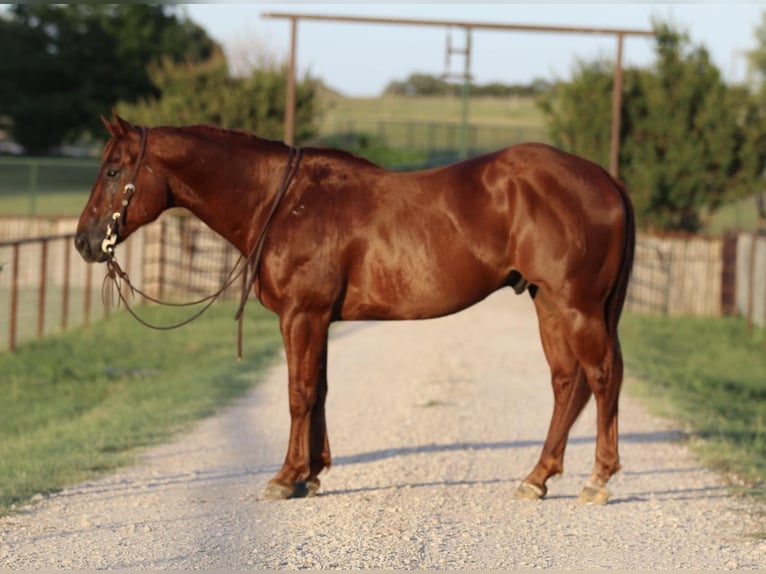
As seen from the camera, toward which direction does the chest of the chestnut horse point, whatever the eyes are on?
to the viewer's left

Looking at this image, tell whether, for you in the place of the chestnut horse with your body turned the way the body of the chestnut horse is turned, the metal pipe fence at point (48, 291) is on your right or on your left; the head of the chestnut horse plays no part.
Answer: on your right

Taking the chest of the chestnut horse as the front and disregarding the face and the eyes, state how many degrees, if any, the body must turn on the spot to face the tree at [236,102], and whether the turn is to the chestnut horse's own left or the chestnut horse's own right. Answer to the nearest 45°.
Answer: approximately 90° to the chestnut horse's own right

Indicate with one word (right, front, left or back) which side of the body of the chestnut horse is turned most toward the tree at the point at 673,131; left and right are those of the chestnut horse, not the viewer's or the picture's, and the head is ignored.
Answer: right

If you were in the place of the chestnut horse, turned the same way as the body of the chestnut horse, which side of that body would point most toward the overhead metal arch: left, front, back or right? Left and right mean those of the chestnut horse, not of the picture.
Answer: right

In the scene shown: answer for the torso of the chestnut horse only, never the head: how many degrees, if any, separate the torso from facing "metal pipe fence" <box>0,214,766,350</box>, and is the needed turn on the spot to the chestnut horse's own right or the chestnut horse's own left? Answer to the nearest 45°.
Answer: approximately 90° to the chestnut horse's own right
